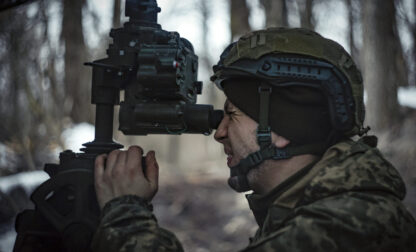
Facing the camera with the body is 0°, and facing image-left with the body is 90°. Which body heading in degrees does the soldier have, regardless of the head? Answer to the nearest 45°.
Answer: approximately 90°

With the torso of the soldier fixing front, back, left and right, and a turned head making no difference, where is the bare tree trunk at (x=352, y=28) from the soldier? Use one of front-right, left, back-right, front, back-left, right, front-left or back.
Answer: right

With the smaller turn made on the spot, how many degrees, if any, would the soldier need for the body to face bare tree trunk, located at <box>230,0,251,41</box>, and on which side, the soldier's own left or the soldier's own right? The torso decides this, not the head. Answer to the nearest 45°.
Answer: approximately 90° to the soldier's own right

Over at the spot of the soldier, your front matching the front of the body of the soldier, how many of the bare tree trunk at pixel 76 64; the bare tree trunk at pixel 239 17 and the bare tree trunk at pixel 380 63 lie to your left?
0

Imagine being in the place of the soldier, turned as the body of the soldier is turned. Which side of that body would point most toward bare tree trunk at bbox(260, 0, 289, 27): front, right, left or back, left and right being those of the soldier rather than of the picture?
right

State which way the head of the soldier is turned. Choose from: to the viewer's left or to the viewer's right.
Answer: to the viewer's left

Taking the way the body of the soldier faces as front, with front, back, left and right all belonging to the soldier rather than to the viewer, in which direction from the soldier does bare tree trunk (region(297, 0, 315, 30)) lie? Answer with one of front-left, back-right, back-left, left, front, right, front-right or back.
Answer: right

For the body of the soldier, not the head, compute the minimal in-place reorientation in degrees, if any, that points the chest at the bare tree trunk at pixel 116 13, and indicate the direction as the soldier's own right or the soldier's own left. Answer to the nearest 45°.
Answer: approximately 90° to the soldier's own right

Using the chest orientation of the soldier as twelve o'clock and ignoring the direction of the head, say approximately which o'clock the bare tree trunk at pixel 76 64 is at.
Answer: The bare tree trunk is roughly at 2 o'clock from the soldier.

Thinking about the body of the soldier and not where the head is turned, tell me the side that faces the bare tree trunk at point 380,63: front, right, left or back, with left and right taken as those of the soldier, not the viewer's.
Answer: right

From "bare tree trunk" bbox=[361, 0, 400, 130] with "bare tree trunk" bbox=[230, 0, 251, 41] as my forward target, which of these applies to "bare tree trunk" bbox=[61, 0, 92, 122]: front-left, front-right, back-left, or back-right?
front-left
